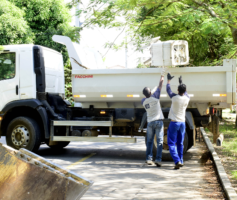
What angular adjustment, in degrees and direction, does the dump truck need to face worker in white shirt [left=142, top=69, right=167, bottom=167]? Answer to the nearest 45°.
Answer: approximately 135° to its left

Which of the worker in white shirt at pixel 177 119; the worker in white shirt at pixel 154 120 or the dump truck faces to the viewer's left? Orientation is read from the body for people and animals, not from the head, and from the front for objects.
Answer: the dump truck

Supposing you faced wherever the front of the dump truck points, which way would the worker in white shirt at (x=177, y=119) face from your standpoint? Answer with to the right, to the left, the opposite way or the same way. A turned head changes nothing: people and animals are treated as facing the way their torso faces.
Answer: to the right

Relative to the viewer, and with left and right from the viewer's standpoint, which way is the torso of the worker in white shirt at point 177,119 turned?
facing away from the viewer

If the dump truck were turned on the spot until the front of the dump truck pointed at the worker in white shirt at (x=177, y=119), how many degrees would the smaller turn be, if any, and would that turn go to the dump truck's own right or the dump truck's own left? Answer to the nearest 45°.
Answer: approximately 135° to the dump truck's own left

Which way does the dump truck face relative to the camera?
to the viewer's left

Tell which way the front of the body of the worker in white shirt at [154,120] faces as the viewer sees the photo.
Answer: away from the camera

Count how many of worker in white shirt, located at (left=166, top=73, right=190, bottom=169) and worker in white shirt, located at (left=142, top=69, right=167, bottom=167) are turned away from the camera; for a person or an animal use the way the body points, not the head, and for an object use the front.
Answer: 2

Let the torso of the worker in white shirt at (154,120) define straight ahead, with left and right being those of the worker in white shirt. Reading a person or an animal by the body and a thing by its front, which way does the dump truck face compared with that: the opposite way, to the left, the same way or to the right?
to the left

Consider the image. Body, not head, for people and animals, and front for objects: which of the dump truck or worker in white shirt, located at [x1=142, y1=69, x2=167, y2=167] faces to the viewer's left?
the dump truck

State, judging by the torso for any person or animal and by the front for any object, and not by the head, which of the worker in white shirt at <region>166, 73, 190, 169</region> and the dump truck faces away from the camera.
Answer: the worker in white shirt
